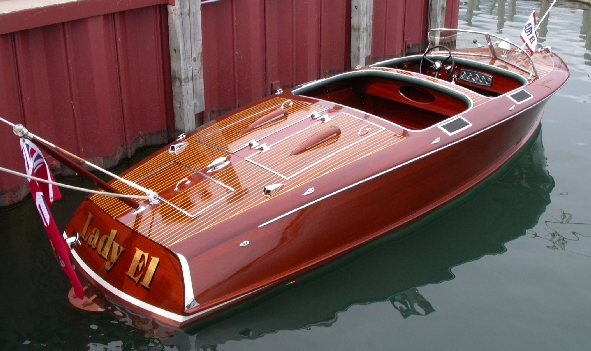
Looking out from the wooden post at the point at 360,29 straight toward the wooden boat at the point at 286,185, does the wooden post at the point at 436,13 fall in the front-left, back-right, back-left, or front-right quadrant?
back-left

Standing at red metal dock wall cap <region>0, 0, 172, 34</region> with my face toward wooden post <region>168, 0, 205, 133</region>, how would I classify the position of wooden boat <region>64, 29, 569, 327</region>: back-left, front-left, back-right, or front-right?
front-right

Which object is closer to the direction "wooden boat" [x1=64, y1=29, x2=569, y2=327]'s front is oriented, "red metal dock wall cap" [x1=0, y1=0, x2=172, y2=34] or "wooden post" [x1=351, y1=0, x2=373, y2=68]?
the wooden post

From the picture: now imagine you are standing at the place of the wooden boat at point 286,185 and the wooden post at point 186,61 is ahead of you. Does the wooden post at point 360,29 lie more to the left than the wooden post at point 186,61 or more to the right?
right

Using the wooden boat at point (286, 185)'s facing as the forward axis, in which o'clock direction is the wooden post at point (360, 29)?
The wooden post is roughly at 11 o'clock from the wooden boat.

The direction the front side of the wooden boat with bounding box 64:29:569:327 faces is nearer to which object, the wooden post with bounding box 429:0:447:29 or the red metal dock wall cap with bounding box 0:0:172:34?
the wooden post

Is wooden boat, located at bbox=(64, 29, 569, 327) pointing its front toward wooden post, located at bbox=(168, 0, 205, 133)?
no

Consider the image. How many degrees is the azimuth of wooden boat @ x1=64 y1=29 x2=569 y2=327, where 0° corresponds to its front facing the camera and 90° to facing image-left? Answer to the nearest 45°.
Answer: approximately 225°

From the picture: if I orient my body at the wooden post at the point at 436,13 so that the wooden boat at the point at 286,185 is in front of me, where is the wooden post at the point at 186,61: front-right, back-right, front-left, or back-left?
front-right

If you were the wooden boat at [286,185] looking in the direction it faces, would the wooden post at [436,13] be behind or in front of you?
in front

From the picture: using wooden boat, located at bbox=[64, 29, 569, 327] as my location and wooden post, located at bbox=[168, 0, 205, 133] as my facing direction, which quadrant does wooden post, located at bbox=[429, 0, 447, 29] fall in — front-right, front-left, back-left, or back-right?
front-right

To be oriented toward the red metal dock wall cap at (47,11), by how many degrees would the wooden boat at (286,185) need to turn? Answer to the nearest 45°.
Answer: approximately 90° to its left
